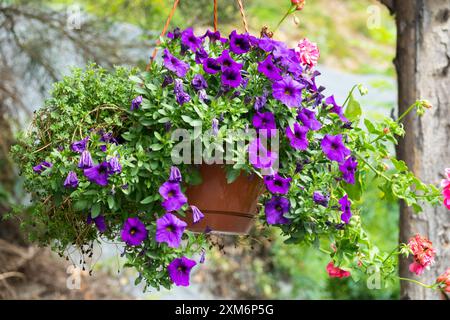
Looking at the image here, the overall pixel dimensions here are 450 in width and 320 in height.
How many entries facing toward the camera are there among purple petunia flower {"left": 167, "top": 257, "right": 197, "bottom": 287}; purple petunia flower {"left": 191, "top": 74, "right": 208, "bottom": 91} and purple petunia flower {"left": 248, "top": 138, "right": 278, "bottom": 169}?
3

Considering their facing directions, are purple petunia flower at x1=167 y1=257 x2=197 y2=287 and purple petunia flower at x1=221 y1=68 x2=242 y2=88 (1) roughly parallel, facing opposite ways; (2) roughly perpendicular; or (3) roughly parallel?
roughly parallel

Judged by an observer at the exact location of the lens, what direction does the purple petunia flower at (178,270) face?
facing the viewer

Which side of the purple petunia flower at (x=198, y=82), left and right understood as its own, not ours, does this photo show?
front

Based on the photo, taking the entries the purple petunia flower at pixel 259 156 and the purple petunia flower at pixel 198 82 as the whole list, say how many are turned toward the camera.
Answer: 2

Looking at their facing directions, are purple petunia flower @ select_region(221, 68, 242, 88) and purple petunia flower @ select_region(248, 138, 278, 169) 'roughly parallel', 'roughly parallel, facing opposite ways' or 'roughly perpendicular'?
roughly parallel

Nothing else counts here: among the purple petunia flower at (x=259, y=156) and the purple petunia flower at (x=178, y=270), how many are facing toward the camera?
2

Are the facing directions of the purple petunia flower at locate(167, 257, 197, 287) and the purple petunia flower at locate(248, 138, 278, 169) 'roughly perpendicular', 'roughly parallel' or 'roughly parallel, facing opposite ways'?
roughly parallel

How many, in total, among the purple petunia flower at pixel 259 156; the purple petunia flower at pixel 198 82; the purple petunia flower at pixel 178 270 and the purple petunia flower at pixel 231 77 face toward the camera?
4

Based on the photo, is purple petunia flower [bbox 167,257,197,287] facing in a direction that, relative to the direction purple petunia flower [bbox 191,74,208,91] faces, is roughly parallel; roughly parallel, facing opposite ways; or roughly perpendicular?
roughly parallel
